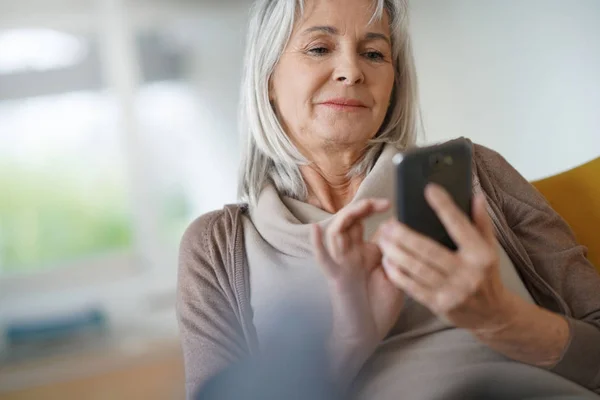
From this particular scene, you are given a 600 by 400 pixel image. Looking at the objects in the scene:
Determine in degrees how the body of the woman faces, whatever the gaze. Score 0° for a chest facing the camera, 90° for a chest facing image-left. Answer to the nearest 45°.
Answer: approximately 0°
